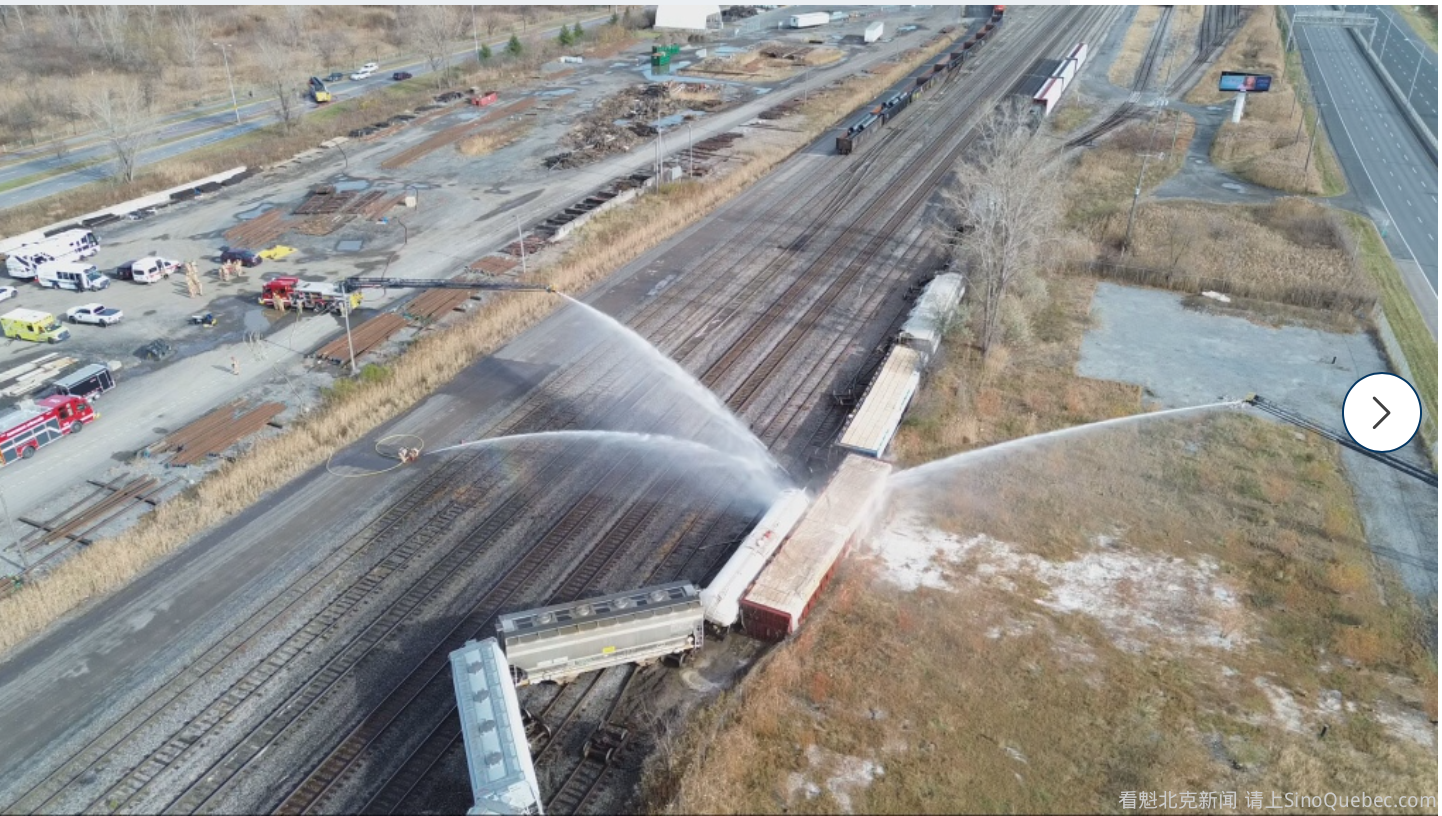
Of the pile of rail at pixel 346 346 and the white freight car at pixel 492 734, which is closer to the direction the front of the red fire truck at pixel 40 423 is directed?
the pile of rail

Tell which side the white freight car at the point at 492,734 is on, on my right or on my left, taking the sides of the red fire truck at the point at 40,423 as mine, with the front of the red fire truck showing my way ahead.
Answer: on my right

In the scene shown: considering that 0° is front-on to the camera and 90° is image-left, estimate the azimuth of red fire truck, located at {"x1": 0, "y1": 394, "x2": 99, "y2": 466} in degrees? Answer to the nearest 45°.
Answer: approximately 225°

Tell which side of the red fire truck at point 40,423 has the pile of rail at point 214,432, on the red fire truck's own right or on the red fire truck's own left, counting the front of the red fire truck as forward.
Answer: on the red fire truck's own right

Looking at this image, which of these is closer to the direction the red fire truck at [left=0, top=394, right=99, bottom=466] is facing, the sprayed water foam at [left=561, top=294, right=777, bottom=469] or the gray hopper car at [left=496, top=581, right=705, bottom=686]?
the sprayed water foam

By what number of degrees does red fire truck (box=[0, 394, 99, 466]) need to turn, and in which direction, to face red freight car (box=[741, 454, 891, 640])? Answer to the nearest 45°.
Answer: approximately 90° to its right

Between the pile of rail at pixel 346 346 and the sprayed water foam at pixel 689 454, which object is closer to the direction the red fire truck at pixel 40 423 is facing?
the pile of rail

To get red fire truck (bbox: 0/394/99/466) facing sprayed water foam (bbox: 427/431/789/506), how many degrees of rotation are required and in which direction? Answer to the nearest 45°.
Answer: approximately 90° to its right

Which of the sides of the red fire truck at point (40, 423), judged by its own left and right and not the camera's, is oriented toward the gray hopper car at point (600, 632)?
right

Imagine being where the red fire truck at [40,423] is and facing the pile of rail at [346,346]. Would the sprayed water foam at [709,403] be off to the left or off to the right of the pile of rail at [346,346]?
right

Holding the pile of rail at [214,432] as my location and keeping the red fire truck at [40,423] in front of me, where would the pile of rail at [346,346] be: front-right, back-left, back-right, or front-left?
back-right

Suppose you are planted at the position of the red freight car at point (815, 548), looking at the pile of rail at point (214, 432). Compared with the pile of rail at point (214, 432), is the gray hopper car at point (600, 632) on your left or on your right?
left
